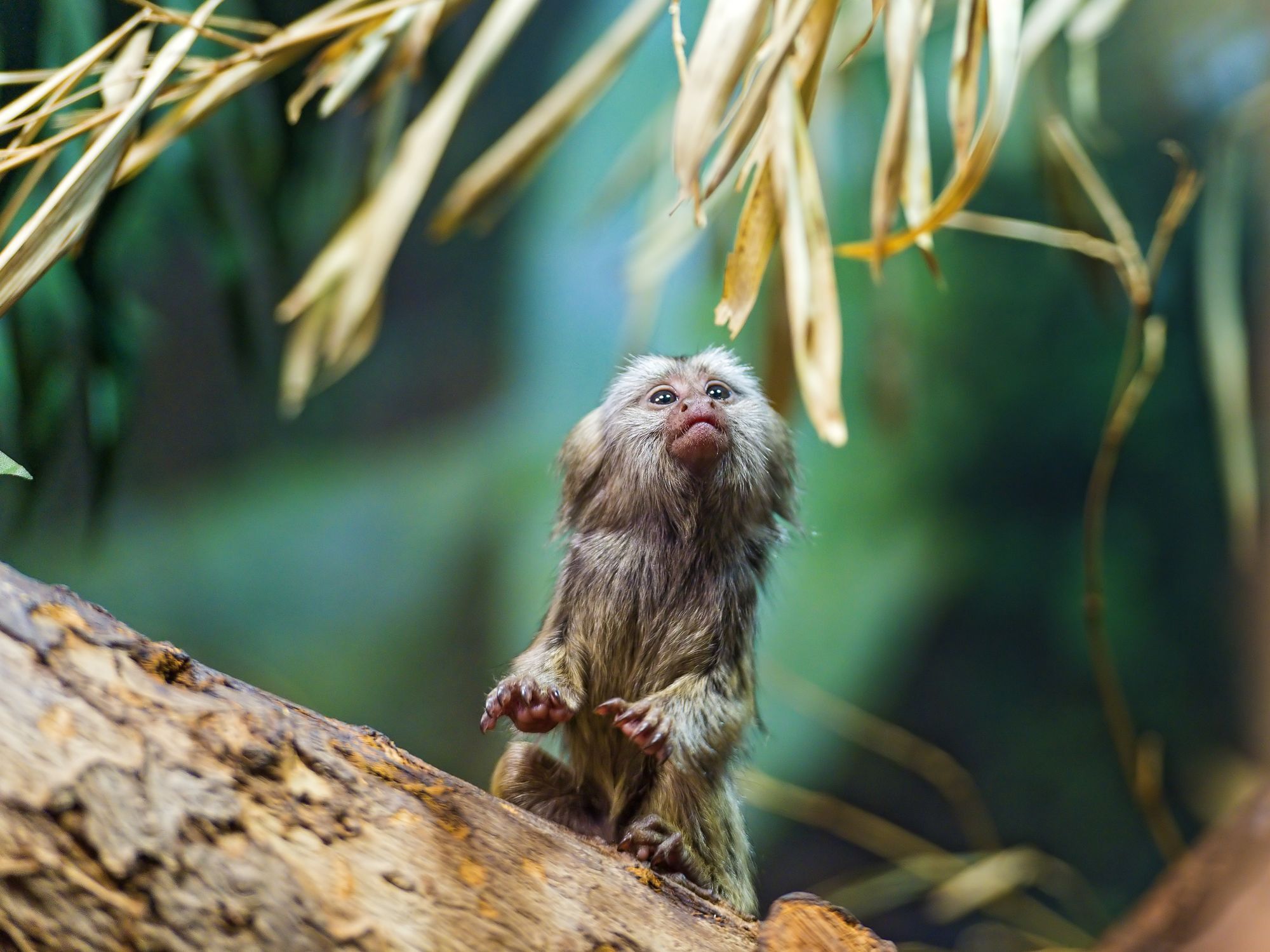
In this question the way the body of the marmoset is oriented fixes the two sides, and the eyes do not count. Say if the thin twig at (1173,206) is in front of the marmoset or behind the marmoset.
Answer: behind

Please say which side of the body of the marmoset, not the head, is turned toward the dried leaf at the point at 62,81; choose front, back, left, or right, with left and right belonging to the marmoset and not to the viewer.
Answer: right

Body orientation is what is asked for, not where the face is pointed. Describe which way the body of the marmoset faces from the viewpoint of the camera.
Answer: toward the camera

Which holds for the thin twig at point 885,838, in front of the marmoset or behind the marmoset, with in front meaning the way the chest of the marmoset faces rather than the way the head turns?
behind

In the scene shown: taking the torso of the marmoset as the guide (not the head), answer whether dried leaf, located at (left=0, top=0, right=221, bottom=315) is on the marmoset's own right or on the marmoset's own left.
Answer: on the marmoset's own right
